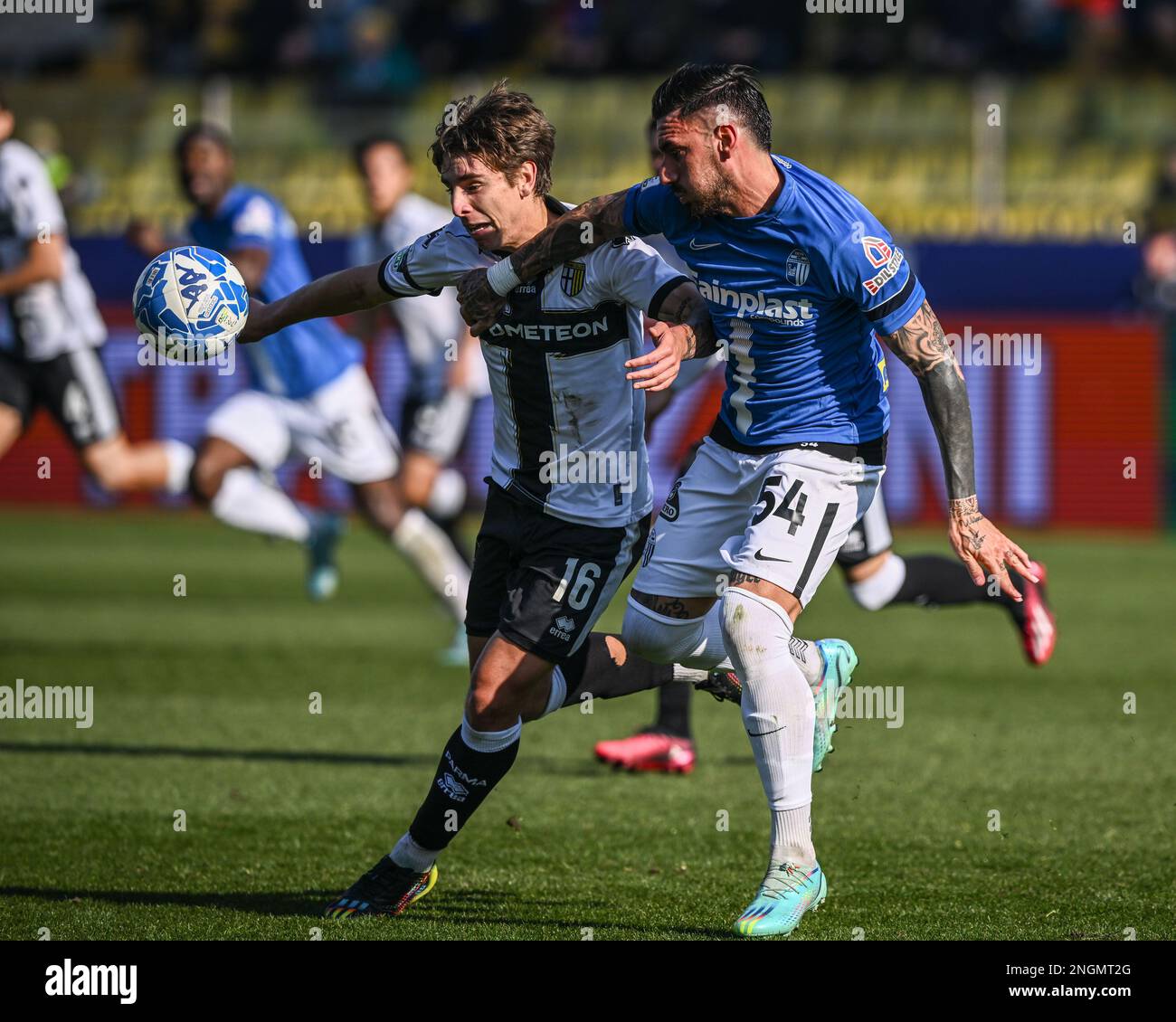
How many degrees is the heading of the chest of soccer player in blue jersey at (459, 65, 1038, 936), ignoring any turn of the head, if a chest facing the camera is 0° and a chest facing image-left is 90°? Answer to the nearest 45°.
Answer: approximately 45°

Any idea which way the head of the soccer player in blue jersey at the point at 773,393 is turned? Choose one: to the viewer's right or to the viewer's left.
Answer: to the viewer's left

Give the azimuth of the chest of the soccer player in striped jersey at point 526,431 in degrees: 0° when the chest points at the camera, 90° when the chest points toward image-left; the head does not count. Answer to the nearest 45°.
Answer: approximately 45°

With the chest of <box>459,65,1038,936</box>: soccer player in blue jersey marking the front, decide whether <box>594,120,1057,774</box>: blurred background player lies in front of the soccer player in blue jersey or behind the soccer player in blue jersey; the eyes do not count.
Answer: behind

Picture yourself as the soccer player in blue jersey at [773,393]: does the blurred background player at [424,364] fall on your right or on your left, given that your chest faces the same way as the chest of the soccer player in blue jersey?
on your right

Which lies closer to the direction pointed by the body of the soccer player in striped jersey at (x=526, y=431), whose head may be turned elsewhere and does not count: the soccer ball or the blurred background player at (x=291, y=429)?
the soccer ball

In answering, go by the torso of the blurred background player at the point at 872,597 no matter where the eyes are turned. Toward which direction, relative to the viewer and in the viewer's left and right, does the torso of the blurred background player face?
facing to the left of the viewer

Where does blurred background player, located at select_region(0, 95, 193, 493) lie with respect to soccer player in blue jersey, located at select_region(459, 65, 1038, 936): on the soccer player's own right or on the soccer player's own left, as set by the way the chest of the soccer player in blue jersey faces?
on the soccer player's own right

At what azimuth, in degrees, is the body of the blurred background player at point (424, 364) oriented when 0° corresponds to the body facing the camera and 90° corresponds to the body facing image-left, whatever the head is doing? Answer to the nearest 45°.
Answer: approximately 45°

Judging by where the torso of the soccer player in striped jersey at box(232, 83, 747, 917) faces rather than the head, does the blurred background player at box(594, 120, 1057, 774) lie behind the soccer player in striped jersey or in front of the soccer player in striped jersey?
behind
